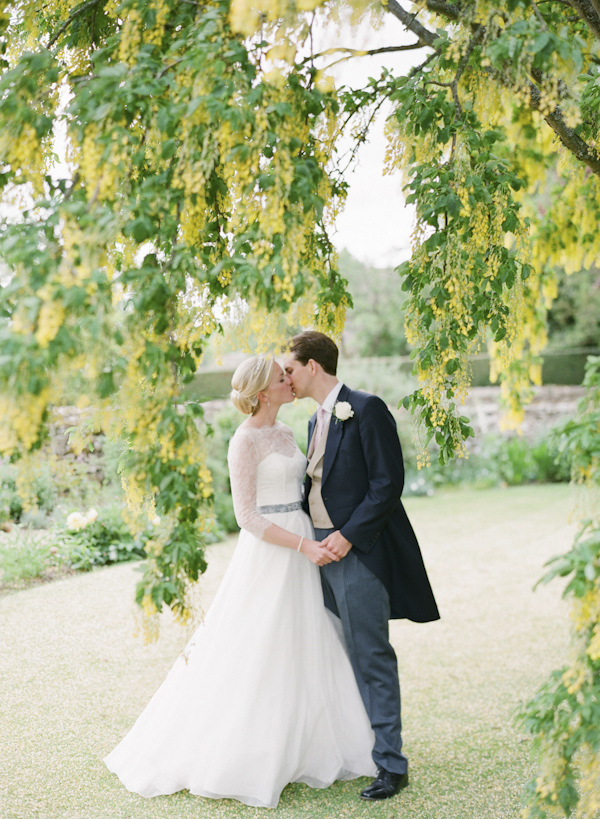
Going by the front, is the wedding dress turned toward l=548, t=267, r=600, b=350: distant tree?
no

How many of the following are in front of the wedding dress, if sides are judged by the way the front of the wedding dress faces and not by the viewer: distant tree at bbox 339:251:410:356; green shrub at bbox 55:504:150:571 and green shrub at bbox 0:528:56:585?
0

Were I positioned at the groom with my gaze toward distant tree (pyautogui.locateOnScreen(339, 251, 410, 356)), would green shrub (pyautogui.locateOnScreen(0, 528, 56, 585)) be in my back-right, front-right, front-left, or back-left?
front-left

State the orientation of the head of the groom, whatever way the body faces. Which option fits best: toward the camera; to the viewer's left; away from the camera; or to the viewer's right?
to the viewer's left

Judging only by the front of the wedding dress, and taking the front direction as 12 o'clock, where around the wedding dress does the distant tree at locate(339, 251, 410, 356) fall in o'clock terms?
The distant tree is roughly at 8 o'clock from the wedding dress.

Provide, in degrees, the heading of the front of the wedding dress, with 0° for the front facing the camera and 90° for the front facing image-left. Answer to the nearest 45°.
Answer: approximately 315°

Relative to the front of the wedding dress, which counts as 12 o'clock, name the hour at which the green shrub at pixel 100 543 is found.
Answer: The green shrub is roughly at 7 o'clock from the wedding dress.
